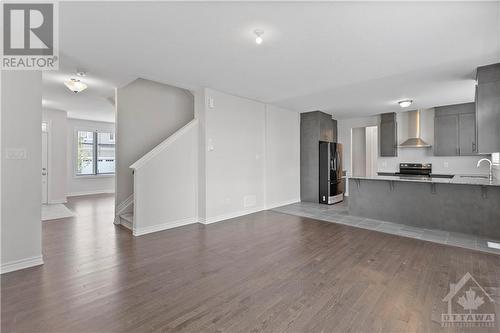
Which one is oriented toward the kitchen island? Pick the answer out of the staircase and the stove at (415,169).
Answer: the stove

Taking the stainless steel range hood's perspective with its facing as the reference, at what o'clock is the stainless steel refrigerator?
The stainless steel refrigerator is roughly at 2 o'clock from the stainless steel range hood.

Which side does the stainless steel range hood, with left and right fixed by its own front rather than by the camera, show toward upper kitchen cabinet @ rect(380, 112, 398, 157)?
right

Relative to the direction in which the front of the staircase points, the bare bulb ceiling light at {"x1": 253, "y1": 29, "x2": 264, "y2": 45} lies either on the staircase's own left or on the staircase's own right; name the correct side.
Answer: on the staircase's own left

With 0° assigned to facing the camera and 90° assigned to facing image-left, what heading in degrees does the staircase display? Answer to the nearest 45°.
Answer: approximately 45°

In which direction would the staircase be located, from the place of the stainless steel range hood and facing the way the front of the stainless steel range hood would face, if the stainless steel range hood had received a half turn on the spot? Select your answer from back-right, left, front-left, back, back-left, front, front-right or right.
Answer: back-left
